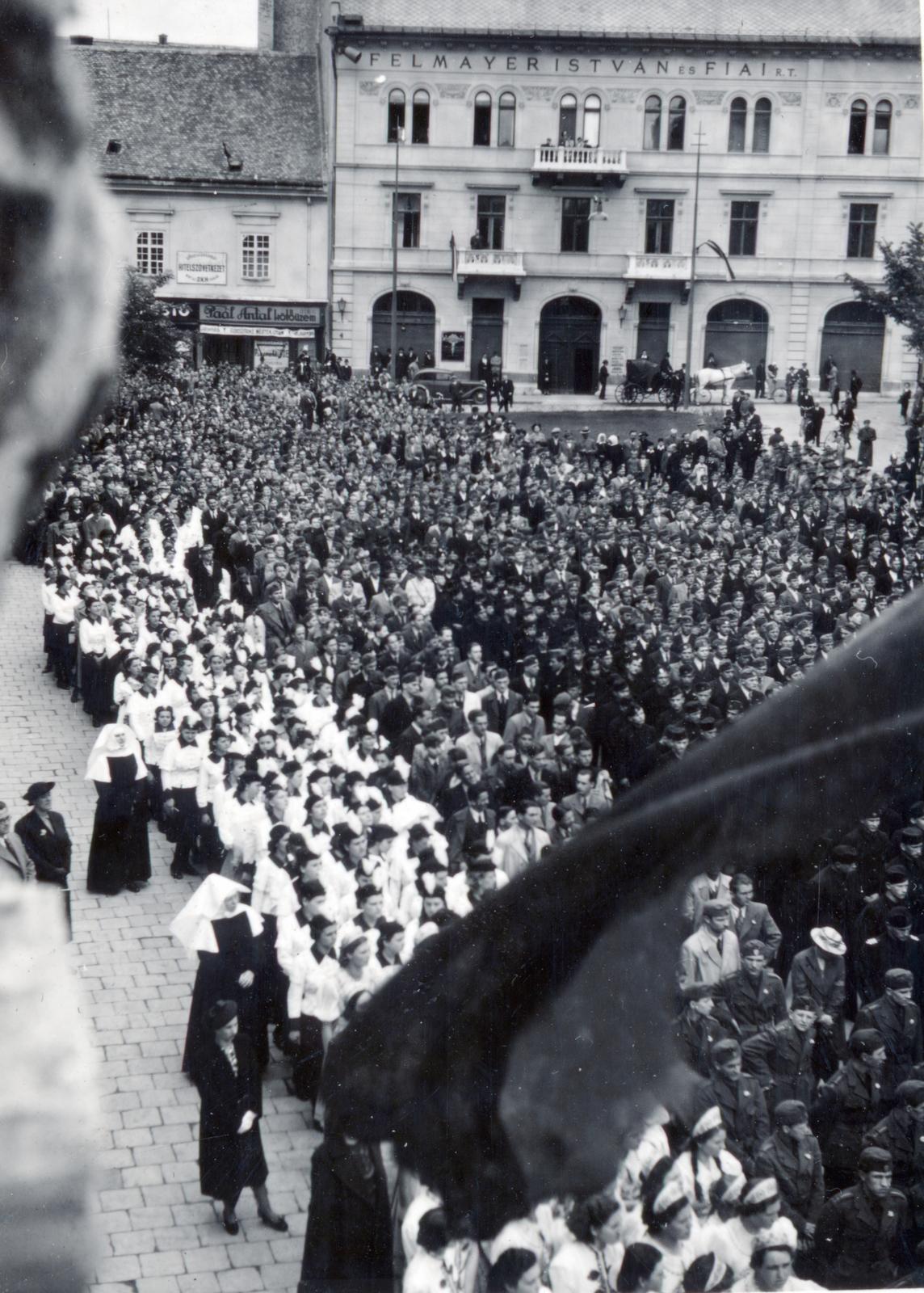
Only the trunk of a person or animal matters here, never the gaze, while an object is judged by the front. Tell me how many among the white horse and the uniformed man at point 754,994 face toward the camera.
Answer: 1

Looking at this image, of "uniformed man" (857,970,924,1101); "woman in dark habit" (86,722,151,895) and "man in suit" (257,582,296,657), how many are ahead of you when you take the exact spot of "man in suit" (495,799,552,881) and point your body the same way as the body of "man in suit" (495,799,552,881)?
1

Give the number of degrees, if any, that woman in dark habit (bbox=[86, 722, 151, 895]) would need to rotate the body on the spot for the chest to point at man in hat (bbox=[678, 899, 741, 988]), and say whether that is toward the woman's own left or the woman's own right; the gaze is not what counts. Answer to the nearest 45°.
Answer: approximately 45° to the woman's own left

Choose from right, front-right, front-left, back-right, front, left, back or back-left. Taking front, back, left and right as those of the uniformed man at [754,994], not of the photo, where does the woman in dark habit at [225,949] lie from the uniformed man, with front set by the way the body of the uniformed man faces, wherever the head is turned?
right

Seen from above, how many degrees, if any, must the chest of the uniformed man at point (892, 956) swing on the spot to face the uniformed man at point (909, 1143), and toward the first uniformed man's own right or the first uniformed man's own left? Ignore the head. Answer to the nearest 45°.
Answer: approximately 45° to the first uniformed man's own right

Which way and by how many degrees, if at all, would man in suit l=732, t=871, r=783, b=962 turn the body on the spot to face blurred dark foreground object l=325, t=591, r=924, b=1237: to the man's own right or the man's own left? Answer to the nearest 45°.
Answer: approximately 45° to the man's own right

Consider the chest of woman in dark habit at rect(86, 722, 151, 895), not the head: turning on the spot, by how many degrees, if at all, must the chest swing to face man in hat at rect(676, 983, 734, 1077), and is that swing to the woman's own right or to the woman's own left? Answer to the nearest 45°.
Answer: approximately 45° to the woman's own left

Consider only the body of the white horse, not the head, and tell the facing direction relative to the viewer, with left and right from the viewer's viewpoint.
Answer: facing to the right of the viewer

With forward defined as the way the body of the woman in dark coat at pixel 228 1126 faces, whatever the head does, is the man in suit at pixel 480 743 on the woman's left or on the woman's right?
on the woman's left

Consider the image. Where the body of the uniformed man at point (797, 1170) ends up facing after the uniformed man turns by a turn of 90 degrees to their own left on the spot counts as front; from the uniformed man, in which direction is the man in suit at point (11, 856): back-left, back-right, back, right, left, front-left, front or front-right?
back-left
